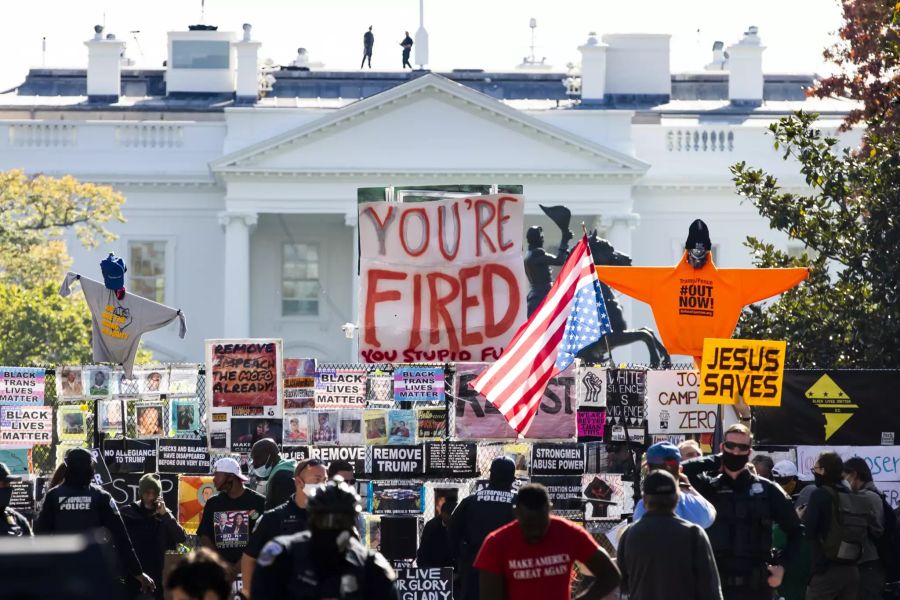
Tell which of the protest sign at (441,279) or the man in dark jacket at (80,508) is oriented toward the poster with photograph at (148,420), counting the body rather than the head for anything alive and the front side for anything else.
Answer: the man in dark jacket

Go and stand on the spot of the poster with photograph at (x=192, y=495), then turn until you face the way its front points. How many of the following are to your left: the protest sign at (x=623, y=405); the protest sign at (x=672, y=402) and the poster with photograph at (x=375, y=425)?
3

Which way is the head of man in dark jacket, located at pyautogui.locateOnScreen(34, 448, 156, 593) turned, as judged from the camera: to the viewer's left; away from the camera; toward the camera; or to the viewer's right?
away from the camera

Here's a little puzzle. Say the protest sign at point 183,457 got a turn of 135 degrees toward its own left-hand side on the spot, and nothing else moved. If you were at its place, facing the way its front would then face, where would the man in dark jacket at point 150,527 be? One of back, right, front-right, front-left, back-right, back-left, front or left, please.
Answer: back-right

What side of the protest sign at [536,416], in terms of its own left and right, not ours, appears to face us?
front

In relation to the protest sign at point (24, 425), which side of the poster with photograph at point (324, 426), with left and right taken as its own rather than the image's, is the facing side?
right

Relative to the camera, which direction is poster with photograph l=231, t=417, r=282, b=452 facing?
toward the camera

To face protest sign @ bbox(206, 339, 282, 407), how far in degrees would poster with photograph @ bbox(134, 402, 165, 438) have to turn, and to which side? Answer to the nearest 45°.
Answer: approximately 45° to its left

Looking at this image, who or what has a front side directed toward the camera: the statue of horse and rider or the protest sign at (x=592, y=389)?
the protest sign

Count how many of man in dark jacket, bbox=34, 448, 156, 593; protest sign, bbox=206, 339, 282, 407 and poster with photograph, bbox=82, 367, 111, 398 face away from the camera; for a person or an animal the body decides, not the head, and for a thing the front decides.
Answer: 1

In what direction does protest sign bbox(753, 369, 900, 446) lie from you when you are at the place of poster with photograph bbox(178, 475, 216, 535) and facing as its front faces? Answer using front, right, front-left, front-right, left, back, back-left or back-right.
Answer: left

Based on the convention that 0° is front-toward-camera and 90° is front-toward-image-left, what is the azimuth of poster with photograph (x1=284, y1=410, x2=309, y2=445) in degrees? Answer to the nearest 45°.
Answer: approximately 0°

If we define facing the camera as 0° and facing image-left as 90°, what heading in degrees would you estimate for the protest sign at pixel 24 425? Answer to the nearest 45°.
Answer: approximately 0°

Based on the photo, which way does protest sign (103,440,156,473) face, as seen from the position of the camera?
facing the viewer

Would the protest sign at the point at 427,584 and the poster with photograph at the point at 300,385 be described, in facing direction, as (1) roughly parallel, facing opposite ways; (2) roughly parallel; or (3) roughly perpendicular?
roughly parallel
